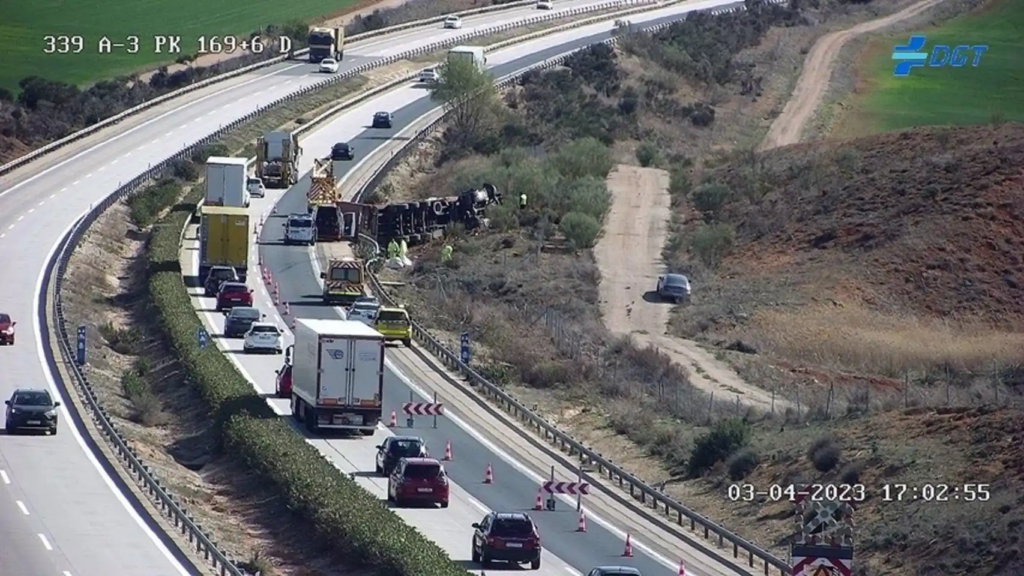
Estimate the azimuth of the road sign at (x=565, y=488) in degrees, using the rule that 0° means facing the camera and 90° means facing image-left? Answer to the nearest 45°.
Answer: approximately 0°

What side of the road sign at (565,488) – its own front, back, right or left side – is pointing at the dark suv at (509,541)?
front

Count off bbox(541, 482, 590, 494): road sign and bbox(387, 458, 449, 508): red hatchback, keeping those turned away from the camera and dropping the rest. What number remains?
1

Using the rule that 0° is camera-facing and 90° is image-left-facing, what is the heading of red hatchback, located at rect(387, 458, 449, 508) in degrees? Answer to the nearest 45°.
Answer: approximately 180°

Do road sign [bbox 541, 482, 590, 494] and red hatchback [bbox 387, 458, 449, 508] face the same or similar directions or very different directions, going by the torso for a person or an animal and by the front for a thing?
very different directions

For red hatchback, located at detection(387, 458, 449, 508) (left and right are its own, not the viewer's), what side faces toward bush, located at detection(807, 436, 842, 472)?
right

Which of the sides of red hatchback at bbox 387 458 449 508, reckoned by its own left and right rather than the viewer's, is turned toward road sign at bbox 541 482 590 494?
right

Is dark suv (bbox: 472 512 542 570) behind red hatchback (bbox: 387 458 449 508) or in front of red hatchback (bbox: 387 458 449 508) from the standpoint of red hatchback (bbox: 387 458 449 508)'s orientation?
behind

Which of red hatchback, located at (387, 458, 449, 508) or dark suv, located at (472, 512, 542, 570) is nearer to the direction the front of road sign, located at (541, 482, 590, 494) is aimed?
the dark suv
